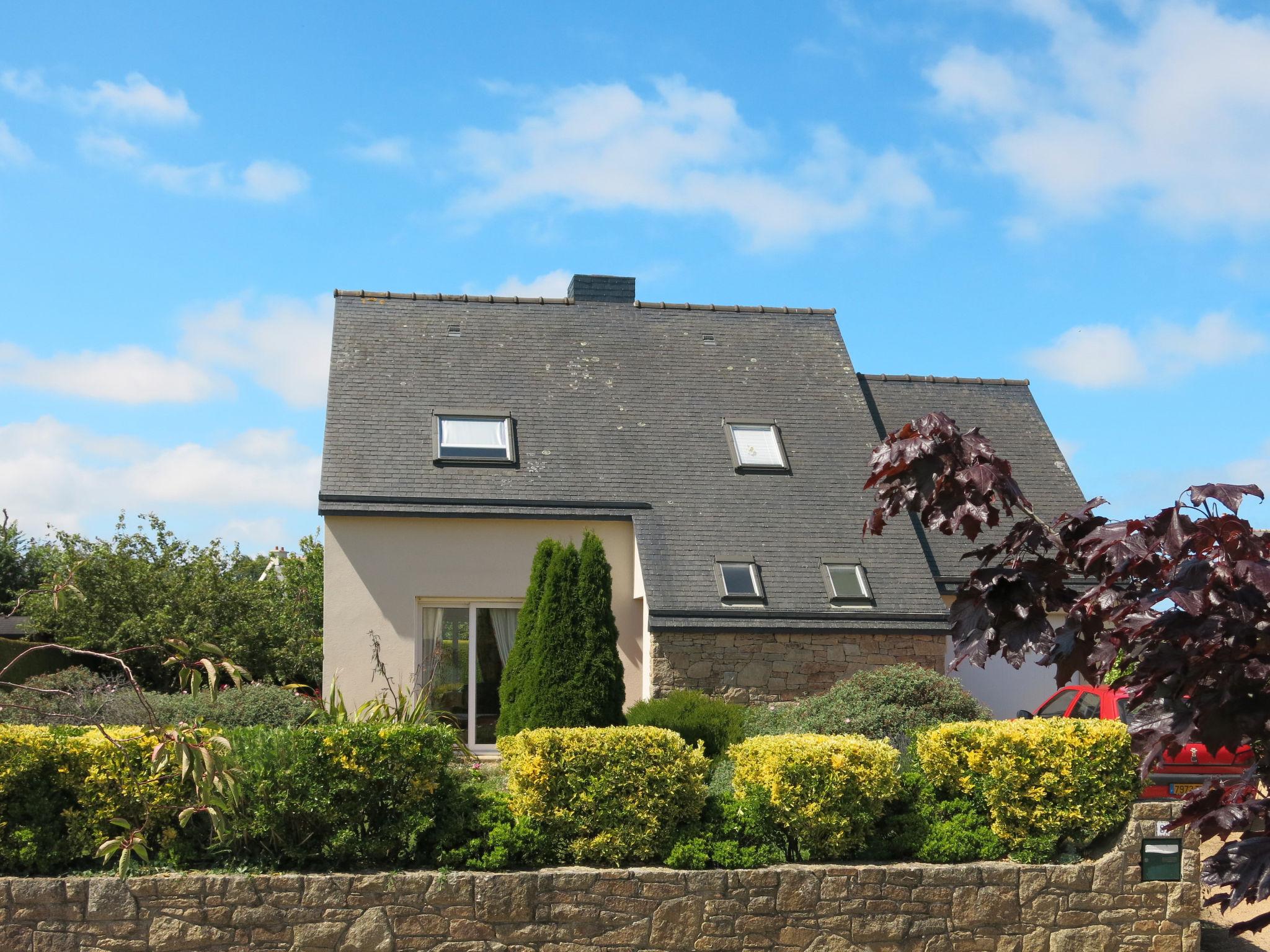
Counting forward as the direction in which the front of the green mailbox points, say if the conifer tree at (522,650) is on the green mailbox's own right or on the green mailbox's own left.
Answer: on the green mailbox's own right

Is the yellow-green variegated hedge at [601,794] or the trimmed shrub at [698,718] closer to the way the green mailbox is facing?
the yellow-green variegated hedge

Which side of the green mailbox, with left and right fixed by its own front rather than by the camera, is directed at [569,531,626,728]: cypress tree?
right

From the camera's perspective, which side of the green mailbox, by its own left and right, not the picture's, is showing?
front

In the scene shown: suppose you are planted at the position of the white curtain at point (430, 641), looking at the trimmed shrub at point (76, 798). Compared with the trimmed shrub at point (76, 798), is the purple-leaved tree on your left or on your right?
left

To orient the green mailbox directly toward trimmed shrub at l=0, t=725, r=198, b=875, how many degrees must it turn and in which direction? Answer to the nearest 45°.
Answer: approximately 45° to its right

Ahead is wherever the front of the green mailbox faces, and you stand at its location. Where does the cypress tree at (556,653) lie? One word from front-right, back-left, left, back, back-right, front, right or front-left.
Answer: right

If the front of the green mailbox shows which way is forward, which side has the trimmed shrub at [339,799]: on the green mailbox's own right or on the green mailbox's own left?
on the green mailbox's own right
